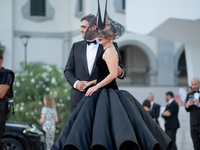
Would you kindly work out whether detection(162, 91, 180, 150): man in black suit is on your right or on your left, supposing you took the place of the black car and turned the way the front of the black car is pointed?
on your left

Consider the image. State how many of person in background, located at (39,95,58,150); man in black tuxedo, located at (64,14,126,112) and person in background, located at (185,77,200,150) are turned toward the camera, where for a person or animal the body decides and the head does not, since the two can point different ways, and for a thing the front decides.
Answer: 2

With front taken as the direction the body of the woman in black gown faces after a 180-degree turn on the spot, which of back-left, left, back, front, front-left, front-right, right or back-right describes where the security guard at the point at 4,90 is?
back-left

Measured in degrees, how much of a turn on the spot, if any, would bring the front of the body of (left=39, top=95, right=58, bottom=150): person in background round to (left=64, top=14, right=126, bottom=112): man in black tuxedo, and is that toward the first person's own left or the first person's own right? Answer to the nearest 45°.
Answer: approximately 135° to the first person's own left

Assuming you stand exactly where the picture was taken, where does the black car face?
facing the viewer and to the right of the viewer

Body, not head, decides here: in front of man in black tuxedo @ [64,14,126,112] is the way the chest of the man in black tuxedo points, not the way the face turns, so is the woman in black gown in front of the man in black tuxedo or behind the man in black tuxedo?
in front
